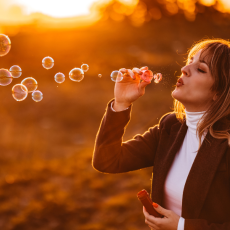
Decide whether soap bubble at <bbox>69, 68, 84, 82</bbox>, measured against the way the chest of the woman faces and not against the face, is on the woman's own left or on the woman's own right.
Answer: on the woman's own right

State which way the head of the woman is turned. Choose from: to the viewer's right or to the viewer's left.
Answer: to the viewer's left

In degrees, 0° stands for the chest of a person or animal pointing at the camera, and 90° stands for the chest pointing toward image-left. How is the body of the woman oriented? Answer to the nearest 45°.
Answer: approximately 45°

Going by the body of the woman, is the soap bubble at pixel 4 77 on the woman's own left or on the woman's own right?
on the woman's own right
